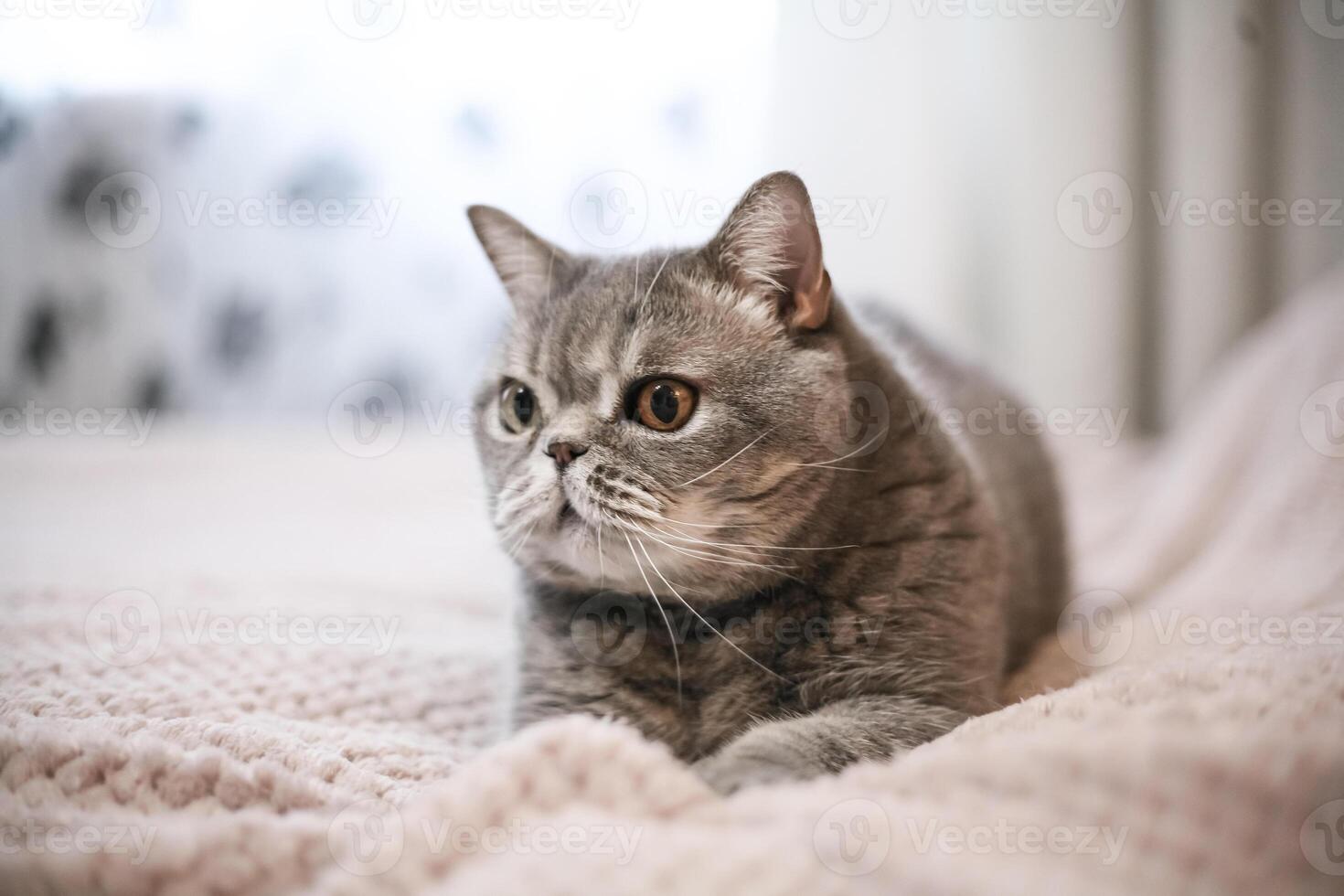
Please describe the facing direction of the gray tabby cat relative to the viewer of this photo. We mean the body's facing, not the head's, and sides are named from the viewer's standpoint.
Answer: facing the viewer and to the left of the viewer
